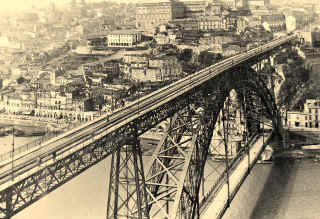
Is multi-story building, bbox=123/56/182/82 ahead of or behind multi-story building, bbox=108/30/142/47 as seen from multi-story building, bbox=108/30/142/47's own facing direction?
ahead

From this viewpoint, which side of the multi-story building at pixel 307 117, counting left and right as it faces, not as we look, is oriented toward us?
front

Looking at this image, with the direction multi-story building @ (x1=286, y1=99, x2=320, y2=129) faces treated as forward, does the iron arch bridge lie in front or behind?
in front

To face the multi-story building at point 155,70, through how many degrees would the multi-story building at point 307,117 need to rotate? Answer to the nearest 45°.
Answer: approximately 135° to its right

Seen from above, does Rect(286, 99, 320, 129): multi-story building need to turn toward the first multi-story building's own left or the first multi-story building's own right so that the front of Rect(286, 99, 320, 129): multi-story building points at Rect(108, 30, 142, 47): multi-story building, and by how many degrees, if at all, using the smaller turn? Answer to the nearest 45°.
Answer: approximately 135° to the first multi-story building's own right

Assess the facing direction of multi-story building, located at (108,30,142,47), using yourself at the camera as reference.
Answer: facing the viewer

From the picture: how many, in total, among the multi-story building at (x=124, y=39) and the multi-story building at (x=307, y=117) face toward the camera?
2

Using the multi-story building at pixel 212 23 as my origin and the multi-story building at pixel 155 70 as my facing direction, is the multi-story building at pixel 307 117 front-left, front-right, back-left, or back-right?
front-left

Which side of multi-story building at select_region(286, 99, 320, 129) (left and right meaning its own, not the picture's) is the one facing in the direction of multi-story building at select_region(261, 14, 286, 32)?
back

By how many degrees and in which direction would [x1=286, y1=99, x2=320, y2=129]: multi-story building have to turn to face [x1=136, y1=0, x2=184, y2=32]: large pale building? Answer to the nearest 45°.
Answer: approximately 135° to its right

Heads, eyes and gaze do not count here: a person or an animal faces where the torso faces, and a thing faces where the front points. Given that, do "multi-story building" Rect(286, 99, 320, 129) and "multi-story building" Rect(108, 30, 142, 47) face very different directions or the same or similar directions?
same or similar directions

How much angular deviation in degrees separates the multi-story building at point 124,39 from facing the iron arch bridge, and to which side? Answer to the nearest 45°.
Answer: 0° — it already faces it
